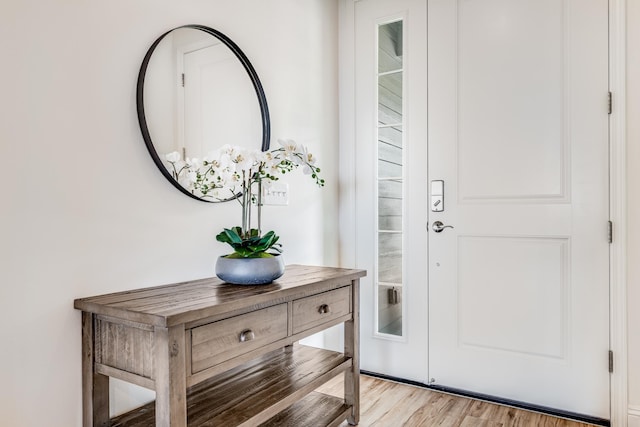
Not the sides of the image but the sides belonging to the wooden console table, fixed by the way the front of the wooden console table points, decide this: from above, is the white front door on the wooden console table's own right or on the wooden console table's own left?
on the wooden console table's own left

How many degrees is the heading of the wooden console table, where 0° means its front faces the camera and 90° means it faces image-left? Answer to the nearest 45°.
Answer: approximately 315°
